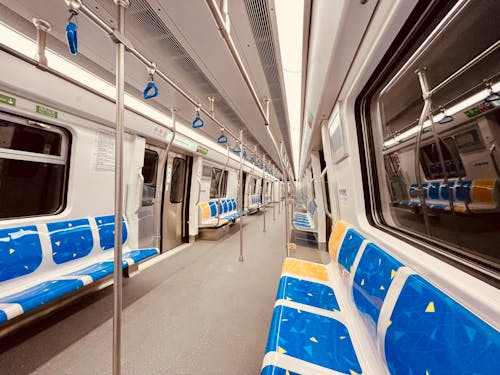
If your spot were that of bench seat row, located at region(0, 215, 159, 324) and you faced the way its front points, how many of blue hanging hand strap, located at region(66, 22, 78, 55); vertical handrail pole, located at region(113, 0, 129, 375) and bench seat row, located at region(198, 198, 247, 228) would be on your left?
1

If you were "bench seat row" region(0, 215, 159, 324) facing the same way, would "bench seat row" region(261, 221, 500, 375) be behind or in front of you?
in front

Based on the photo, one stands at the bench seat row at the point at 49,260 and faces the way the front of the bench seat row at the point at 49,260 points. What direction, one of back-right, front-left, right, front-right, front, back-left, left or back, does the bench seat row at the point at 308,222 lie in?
front-left

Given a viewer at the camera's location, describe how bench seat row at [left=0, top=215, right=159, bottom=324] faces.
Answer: facing the viewer and to the right of the viewer

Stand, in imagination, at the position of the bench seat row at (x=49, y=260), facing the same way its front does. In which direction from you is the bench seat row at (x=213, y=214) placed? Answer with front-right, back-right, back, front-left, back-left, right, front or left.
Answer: left

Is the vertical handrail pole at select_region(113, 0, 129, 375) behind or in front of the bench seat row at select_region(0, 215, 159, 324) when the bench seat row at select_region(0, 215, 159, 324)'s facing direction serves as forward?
in front
